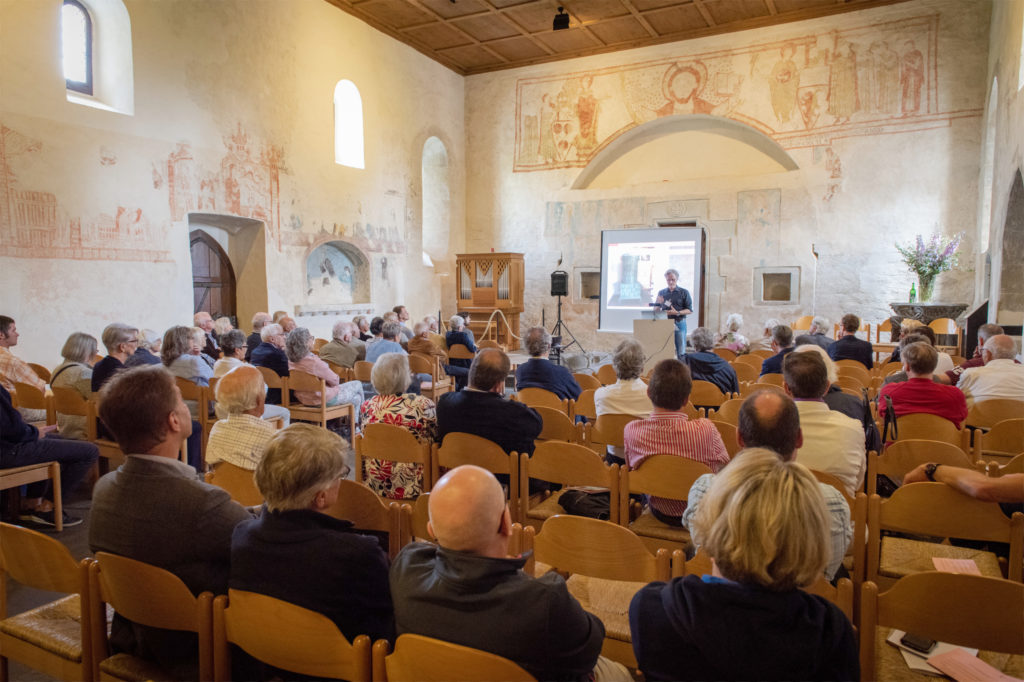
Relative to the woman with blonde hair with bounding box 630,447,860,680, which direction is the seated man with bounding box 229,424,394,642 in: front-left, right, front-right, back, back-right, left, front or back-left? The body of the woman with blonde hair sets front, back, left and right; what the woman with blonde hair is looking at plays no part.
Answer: left

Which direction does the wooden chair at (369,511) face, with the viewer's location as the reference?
facing away from the viewer and to the right of the viewer

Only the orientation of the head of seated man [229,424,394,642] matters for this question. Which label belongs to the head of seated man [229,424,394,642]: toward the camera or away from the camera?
away from the camera

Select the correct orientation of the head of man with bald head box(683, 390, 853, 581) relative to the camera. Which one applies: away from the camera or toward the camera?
away from the camera

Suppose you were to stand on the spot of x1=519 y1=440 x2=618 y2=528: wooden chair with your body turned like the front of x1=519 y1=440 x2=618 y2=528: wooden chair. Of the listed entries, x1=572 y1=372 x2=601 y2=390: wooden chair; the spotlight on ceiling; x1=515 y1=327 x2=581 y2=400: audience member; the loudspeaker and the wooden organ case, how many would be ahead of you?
5

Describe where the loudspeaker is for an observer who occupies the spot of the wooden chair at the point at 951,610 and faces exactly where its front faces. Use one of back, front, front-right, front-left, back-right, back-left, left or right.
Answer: front-left

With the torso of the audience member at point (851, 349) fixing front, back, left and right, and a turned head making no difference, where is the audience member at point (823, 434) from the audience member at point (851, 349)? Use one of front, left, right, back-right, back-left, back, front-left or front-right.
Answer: back

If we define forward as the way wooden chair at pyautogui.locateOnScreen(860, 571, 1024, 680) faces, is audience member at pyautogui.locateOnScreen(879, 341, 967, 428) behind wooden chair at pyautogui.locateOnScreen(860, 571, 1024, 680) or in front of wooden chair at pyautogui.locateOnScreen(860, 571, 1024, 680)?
in front

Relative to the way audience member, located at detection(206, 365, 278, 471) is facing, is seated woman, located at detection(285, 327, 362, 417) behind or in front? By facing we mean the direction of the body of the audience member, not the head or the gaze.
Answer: in front

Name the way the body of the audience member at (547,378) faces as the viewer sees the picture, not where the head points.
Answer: away from the camera

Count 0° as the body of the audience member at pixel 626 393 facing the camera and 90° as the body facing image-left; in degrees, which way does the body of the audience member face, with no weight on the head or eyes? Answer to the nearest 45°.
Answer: approximately 180°

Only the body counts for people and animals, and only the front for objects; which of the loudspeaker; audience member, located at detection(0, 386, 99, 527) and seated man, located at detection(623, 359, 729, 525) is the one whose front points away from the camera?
the seated man

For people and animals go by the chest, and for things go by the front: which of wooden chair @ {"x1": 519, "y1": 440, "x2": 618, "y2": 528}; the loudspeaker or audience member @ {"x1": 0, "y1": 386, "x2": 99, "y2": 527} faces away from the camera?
the wooden chair

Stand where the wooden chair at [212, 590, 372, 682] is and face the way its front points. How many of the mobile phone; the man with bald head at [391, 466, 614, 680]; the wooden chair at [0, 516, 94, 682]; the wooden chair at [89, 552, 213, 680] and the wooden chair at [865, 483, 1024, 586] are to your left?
2

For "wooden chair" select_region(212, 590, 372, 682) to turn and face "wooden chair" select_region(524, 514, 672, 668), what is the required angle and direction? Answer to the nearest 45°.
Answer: approximately 45° to its right
